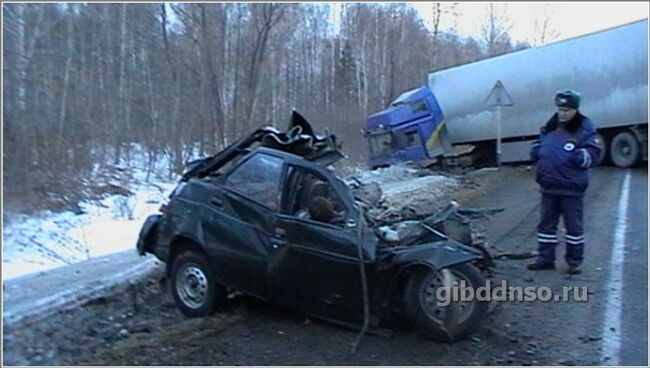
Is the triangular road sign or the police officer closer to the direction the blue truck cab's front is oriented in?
the police officer

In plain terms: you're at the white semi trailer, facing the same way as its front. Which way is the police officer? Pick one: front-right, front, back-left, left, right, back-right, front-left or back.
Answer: back-left

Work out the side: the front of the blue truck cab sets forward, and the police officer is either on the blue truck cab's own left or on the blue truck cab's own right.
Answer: on the blue truck cab's own left

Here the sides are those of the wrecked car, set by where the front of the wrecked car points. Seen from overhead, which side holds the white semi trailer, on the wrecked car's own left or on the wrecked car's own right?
on the wrecked car's own left

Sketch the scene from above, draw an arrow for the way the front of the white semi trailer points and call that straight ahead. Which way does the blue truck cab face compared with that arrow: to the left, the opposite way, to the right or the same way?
to the left

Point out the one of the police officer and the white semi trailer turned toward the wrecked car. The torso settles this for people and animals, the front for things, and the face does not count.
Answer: the police officer

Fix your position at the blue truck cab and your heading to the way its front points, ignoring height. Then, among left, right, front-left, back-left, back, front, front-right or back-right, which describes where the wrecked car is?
front-left

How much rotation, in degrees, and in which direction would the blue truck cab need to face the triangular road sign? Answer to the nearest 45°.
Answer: approximately 90° to its left

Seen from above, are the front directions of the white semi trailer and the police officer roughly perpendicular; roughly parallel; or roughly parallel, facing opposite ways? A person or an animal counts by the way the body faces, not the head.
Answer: roughly perpendicular

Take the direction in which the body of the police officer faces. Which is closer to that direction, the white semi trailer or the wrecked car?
the wrecked car
